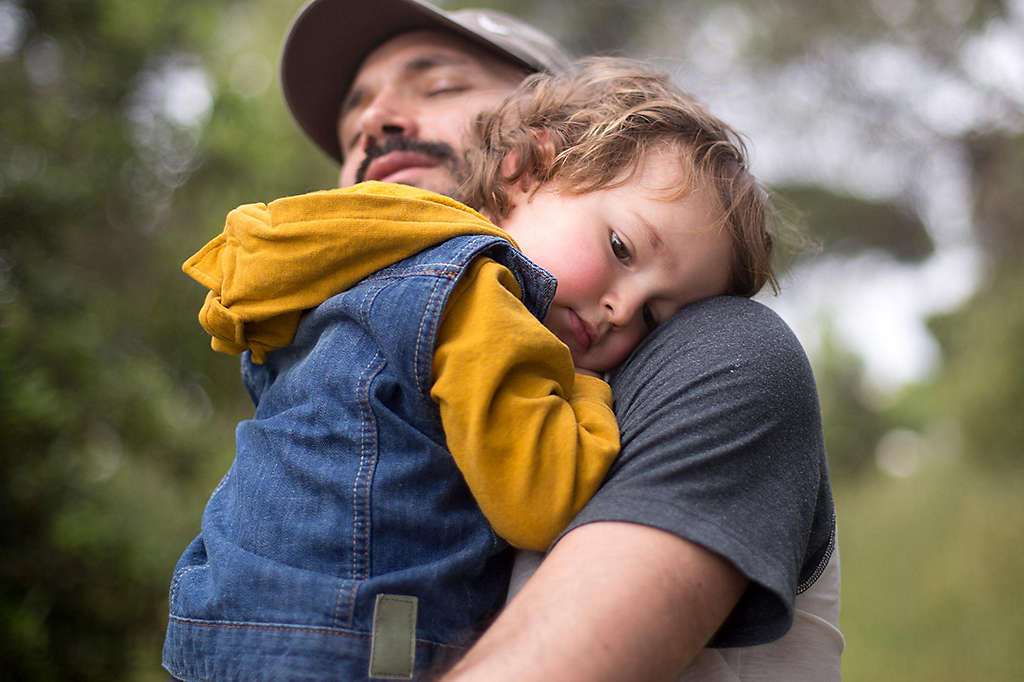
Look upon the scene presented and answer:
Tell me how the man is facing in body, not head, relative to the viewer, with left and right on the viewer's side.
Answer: facing the viewer and to the left of the viewer

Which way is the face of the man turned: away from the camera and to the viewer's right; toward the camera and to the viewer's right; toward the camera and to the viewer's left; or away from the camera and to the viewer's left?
toward the camera and to the viewer's left
